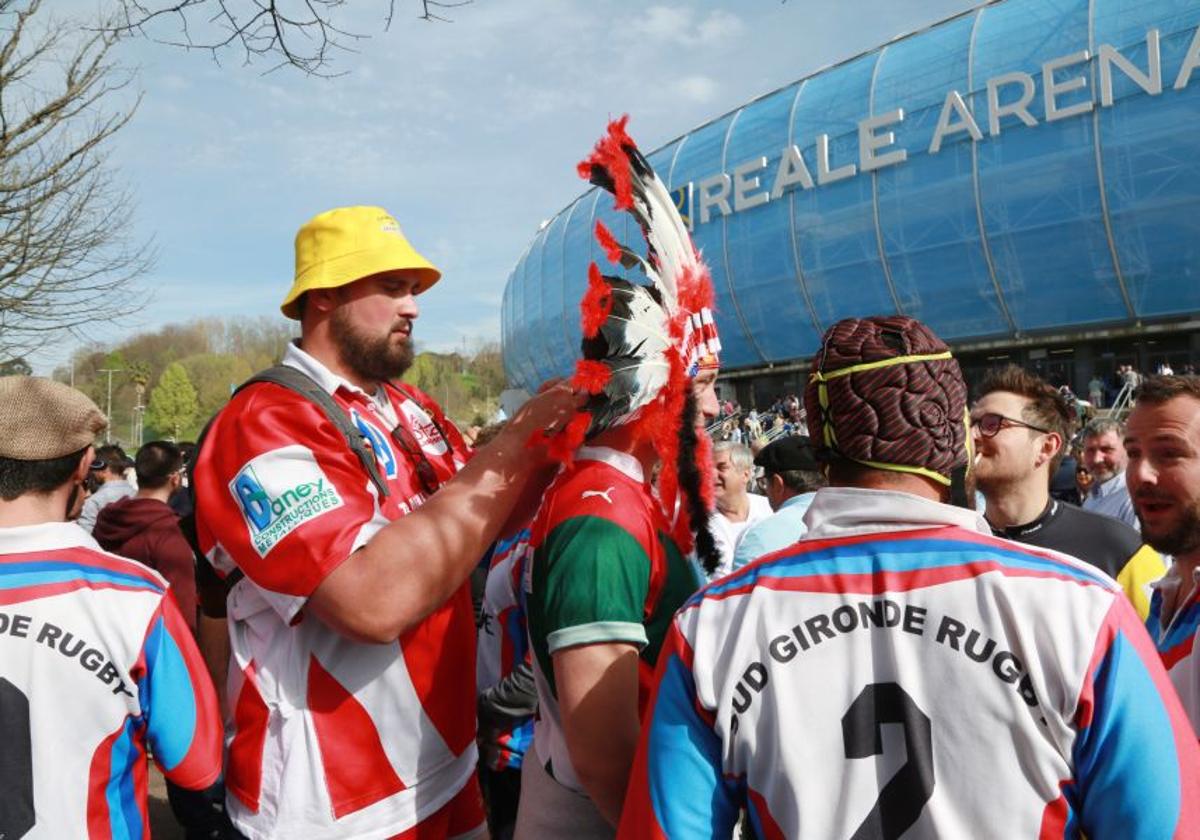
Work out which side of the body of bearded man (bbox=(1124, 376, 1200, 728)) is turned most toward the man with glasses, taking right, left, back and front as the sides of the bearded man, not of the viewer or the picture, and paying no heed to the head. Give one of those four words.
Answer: right

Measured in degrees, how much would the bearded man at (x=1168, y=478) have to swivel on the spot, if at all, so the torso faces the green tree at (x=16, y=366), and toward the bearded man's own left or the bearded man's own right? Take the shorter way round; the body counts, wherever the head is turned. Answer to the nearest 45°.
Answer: approximately 45° to the bearded man's own right

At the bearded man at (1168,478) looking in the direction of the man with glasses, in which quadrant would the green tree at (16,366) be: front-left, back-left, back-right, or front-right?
front-left

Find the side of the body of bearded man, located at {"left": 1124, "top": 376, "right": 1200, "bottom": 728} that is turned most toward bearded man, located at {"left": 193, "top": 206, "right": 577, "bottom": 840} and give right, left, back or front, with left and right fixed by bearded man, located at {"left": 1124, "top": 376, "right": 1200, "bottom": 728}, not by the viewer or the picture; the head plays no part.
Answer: front

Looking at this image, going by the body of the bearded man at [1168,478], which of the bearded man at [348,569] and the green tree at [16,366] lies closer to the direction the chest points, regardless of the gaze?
the bearded man

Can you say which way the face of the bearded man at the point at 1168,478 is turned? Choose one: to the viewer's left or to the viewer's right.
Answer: to the viewer's left

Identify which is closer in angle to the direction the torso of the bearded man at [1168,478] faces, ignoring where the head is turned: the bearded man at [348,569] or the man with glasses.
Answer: the bearded man

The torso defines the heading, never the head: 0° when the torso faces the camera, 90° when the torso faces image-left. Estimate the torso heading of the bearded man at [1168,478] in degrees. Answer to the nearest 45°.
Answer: approximately 45°
